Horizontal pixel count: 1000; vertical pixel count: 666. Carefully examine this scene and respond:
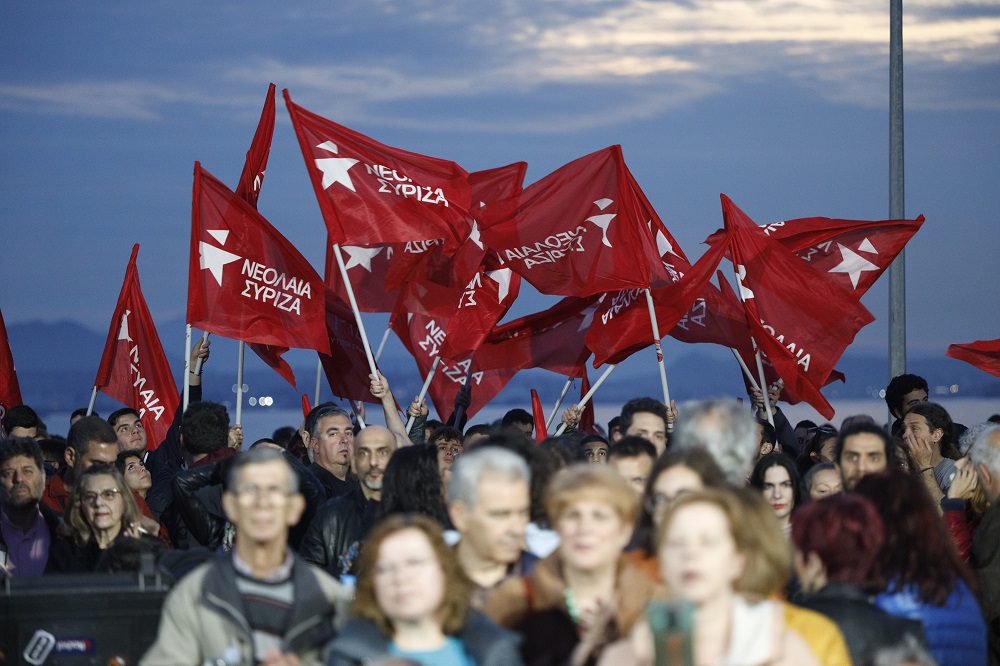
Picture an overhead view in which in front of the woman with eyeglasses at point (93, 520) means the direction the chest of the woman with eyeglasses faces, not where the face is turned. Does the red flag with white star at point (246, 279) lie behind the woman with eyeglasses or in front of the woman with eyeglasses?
behind

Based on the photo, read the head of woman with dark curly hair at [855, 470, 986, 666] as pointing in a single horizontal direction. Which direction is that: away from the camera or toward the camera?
away from the camera

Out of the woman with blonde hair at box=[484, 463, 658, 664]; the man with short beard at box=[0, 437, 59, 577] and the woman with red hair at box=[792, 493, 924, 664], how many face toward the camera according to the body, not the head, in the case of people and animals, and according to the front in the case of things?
2

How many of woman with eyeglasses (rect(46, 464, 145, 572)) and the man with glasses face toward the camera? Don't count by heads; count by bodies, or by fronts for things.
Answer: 2

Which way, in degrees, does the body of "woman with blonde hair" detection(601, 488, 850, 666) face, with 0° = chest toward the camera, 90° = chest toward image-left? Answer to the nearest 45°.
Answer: approximately 45°

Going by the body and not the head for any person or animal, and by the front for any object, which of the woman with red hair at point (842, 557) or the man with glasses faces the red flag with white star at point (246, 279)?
the woman with red hair

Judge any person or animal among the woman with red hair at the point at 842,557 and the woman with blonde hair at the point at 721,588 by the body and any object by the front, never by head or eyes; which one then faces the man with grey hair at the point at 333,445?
the woman with red hair

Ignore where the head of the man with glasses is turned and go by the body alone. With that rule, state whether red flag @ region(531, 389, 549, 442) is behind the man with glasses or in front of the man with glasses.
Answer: behind

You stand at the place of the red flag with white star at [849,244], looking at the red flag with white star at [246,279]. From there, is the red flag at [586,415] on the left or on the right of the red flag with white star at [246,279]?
right

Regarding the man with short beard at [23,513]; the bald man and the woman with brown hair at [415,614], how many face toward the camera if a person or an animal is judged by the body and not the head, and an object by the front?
3

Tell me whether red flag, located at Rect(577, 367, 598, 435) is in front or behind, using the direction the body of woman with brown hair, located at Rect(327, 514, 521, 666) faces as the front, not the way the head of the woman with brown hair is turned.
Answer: behind
